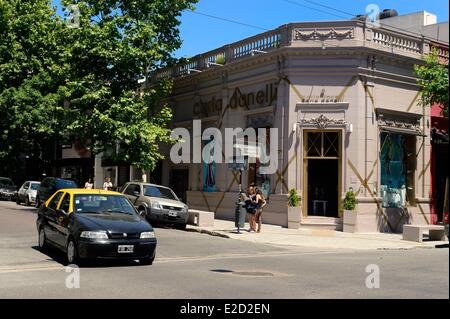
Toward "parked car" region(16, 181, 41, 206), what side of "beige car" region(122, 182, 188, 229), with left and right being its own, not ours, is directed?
back

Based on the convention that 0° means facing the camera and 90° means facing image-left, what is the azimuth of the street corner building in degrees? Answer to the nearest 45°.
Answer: approximately 0°

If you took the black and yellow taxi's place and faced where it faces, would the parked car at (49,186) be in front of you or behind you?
behind

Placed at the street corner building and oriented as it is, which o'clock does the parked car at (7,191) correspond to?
The parked car is roughly at 4 o'clock from the street corner building.

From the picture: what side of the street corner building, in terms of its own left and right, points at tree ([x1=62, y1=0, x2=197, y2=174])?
right
